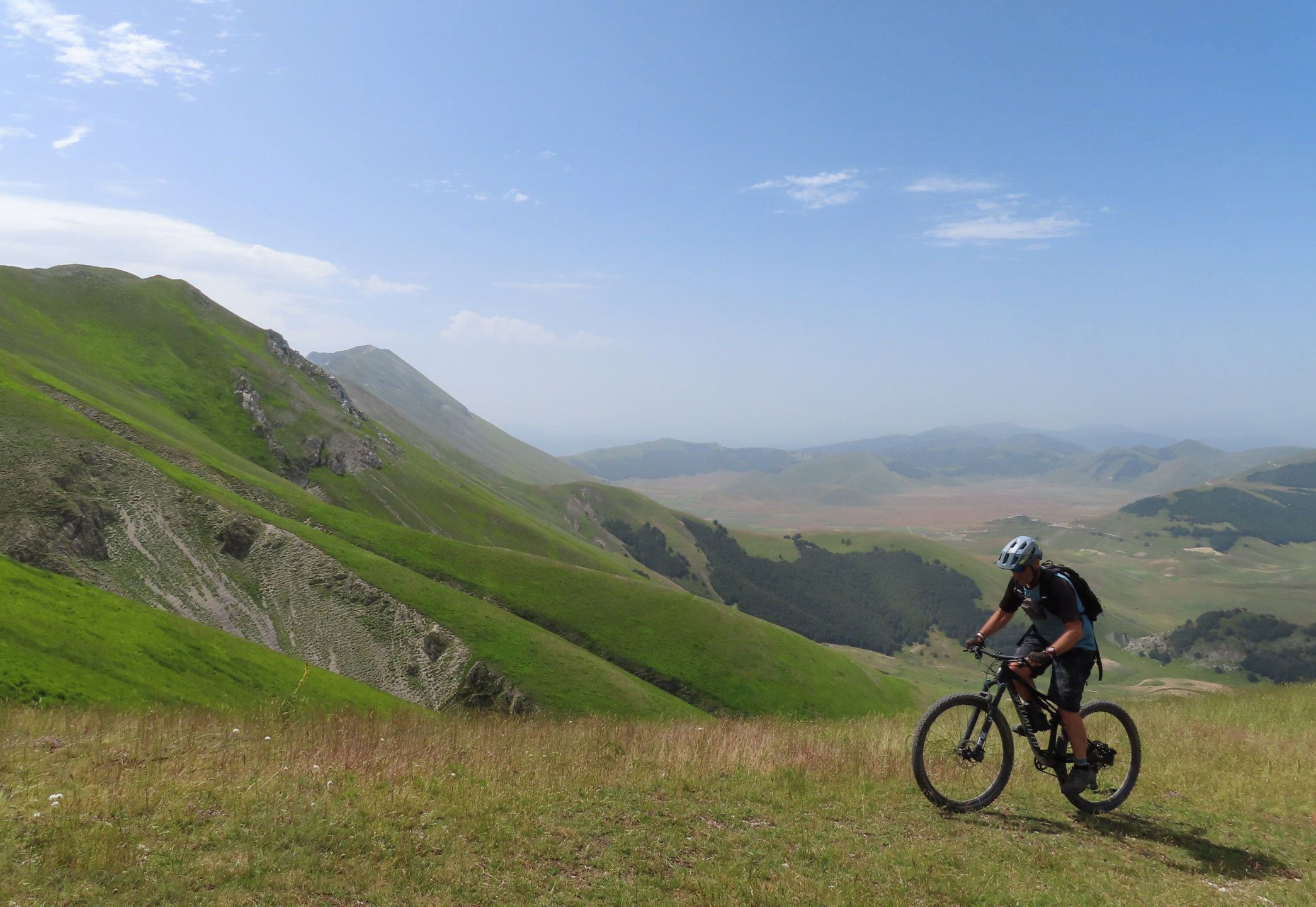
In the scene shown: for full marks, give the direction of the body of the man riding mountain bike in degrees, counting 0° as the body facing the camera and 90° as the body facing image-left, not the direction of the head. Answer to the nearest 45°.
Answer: approximately 45°

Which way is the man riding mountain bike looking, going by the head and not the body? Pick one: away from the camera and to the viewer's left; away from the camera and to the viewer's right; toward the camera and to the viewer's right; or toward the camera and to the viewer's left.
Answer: toward the camera and to the viewer's left
